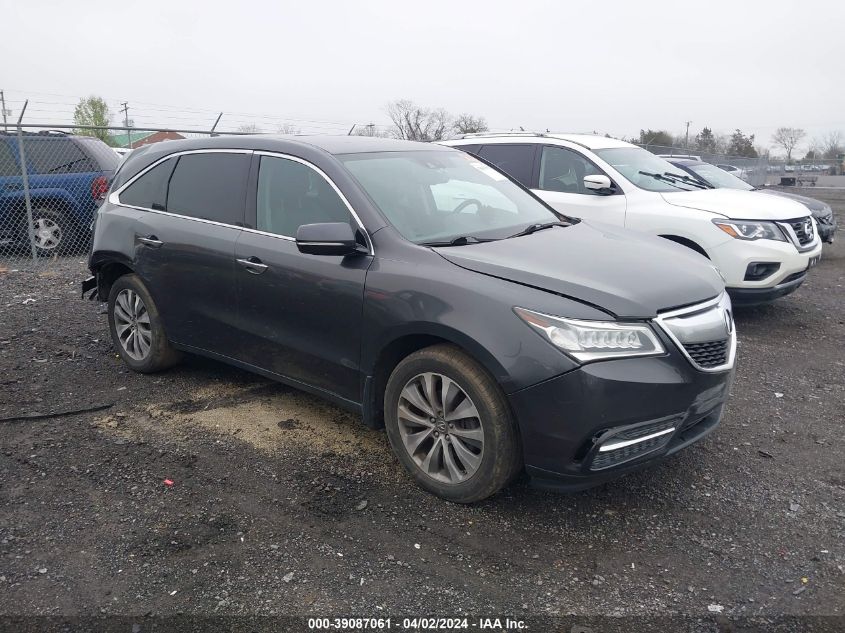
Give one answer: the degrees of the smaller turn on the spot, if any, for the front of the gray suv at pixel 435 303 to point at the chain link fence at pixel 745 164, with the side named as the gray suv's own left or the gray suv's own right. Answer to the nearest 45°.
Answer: approximately 90° to the gray suv's own left

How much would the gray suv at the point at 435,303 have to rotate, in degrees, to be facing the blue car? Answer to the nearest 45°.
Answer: approximately 180°

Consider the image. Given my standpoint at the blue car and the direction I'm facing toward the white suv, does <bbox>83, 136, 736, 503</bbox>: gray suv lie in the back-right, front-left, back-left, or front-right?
front-right

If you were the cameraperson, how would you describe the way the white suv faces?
facing the viewer and to the right of the viewer

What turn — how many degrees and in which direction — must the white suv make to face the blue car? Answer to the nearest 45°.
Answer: approximately 135° to its right

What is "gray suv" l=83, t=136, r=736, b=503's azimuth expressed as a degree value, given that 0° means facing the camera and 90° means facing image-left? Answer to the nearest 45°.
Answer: approximately 315°

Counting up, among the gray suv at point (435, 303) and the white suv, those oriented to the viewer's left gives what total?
0

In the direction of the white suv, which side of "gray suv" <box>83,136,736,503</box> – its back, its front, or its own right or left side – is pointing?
left
